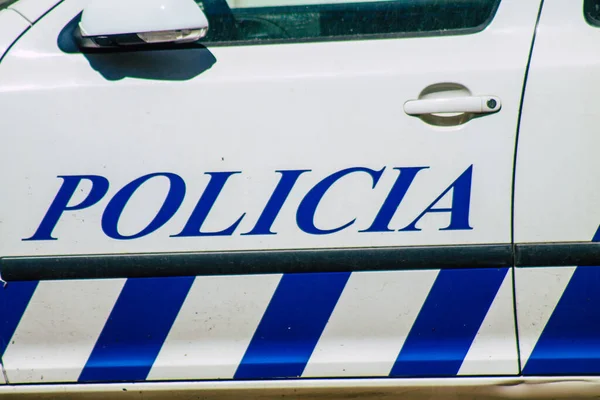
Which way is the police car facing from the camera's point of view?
to the viewer's left
